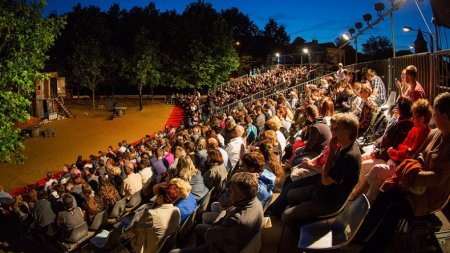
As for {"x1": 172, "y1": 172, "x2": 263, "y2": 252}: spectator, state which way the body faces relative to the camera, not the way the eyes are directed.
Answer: to the viewer's left

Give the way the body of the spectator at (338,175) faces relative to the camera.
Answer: to the viewer's left

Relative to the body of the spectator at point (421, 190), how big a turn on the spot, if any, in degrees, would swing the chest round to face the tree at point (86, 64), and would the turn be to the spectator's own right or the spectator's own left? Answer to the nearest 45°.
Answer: approximately 45° to the spectator's own right

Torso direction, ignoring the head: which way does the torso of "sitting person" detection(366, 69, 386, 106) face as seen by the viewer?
to the viewer's left

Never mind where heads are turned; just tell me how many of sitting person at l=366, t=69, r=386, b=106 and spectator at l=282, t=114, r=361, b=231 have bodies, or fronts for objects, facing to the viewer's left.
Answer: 2

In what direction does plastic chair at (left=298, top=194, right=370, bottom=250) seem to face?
to the viewer's left

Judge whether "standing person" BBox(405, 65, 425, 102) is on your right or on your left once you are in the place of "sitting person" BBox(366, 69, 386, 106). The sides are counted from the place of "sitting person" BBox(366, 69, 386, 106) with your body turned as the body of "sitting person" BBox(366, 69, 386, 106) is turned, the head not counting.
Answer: on your left

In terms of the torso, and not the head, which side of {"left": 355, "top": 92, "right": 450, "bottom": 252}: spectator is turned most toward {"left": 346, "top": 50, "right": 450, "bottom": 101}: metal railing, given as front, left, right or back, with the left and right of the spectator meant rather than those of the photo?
right

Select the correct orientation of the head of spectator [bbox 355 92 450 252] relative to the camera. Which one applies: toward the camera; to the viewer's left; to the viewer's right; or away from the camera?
to the viewer's left
